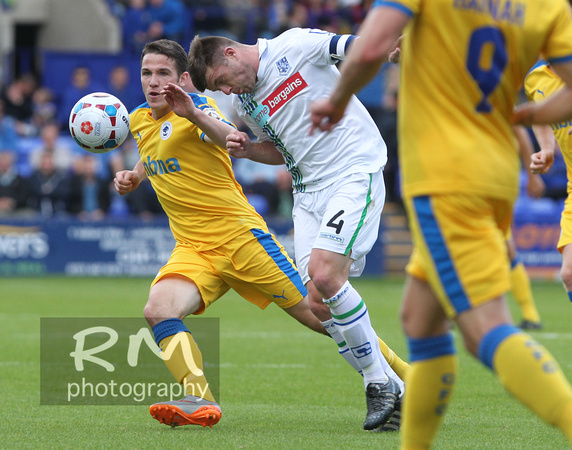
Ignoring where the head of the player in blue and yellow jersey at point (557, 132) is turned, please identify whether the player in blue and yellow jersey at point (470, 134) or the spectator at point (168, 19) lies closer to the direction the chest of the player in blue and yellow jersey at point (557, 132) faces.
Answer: the player in blue and yellow jersey

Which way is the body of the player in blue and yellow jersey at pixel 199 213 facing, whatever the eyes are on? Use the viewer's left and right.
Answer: facing the viewer and to the left of the viewer

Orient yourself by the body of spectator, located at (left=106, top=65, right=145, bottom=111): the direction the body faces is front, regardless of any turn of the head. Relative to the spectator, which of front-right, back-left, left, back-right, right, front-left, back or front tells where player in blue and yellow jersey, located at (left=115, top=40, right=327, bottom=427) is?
front

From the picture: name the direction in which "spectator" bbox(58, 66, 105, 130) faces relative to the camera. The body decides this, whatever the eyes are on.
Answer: toward the camera

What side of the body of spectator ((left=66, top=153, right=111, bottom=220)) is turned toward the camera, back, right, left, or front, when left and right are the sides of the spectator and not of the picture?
front

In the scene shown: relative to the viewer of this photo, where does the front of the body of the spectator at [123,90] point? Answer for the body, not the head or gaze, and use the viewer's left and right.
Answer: facing the viewer

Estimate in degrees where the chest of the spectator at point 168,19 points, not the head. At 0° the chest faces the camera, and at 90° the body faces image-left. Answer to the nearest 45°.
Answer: approximately 0°

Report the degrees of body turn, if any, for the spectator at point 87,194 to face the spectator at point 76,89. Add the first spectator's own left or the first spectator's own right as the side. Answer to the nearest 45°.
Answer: approximately 180°

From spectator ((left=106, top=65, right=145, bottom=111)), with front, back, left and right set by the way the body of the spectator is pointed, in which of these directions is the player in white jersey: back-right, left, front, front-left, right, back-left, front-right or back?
front

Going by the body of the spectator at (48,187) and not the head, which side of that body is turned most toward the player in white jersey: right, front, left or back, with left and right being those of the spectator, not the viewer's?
front

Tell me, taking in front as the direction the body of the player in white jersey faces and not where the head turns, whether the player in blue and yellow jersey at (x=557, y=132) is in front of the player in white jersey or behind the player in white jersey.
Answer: behind

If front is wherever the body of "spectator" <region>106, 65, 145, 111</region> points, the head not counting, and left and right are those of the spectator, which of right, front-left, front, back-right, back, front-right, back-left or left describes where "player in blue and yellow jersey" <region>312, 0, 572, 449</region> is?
front

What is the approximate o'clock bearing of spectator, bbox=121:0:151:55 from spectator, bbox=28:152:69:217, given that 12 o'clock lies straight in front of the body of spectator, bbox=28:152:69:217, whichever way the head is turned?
spectator, bbox=121:0:151:55 is roughly at 7 o'clock from spectator, bbox=28:152:69:217.

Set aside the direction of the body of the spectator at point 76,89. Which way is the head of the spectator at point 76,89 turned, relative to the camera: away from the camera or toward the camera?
toward the camera

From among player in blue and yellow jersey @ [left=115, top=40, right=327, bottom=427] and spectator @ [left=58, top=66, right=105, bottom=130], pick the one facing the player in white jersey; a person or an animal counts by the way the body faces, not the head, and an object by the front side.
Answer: the spectator

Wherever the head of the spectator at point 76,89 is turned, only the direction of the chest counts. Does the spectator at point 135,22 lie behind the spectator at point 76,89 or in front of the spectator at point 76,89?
behind

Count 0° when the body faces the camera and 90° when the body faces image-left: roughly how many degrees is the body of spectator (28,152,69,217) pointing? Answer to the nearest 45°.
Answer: approximately 0°
